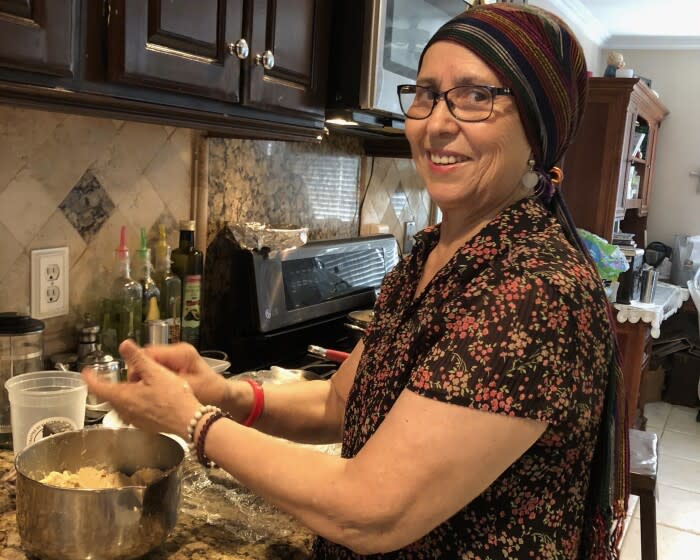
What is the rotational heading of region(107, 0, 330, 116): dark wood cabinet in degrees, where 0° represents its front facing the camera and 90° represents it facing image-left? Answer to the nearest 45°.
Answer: approximately 315°

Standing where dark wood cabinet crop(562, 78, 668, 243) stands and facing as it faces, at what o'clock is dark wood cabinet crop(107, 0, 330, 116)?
dark wood cabinet crop(107, 0, 330, 116) is roughly at 2 o'clock from dark wood cabinet crop(562, 78, 668, 243).

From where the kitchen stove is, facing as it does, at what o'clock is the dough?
The dough is roughly at 2 o'clock from the kitchen stove.

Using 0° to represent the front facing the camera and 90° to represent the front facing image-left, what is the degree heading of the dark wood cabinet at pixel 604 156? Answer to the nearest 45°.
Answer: approximately 315°

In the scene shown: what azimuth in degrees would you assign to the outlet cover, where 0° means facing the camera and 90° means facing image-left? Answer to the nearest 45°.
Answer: approximately 315°

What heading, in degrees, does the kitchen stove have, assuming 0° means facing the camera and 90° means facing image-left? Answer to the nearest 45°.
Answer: approximately 315°
